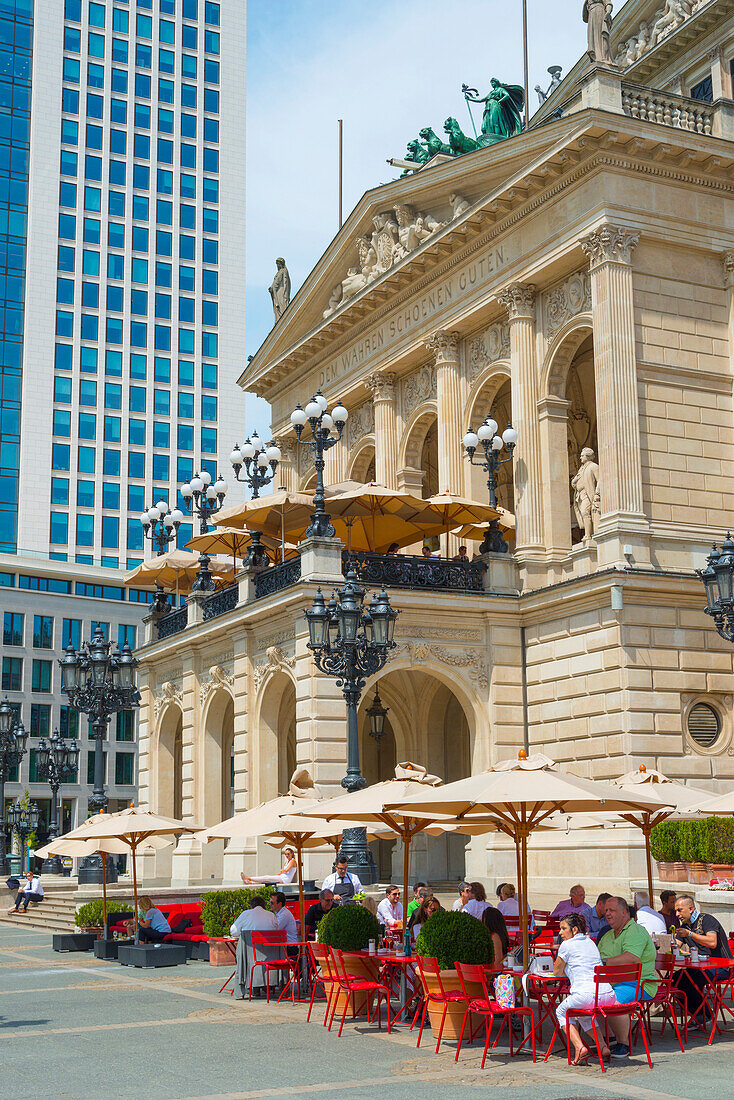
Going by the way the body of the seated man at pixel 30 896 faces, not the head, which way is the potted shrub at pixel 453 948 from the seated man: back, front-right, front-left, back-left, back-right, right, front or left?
front-left

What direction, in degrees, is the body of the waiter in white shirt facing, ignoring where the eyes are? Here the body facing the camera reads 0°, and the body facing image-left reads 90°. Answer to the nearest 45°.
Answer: approximately 0°

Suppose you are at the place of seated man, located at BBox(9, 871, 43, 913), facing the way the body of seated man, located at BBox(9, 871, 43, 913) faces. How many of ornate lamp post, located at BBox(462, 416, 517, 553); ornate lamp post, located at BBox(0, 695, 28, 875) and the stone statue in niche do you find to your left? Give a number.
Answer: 2

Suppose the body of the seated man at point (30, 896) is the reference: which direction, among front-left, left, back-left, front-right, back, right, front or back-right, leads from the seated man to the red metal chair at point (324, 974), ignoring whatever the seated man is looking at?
front-left

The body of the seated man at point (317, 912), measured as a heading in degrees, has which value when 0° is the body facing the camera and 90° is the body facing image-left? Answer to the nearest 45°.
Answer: approximately 315°

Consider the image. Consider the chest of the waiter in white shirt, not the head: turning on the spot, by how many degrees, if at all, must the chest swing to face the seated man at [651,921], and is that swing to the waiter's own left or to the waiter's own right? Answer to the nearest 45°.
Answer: approximately 45° to the waiter's own left

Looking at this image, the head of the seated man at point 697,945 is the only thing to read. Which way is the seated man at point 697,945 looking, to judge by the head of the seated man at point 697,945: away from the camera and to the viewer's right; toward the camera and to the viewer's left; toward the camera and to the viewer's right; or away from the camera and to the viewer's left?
toward the camera and to the viewer's left
